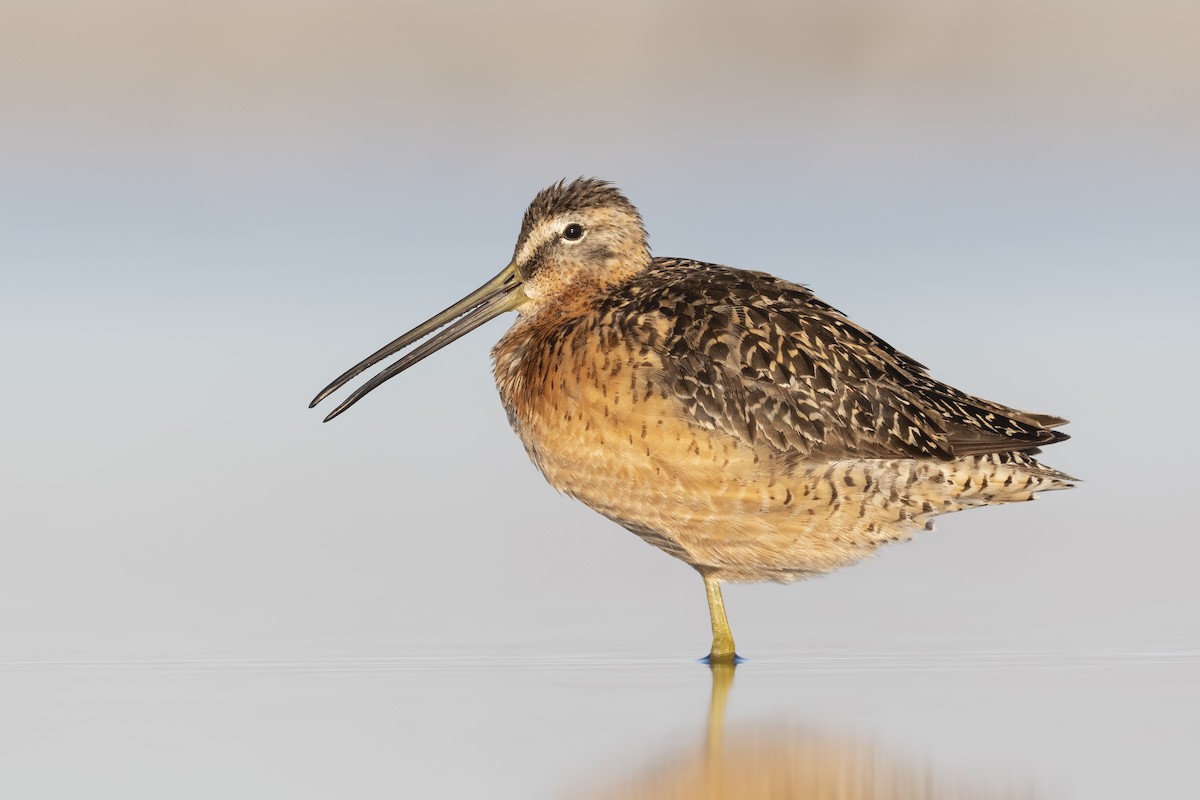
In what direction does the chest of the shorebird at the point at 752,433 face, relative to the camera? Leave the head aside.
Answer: to the viewer's left
